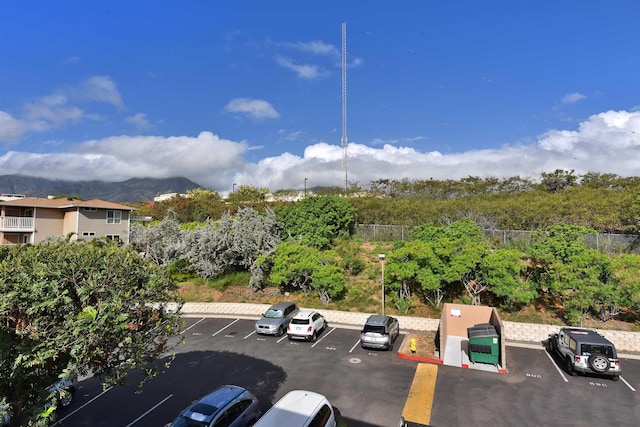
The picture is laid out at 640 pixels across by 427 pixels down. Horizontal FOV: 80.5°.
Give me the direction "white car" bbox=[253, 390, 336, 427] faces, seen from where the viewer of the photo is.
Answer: facing the viewer and to the left of the viewer

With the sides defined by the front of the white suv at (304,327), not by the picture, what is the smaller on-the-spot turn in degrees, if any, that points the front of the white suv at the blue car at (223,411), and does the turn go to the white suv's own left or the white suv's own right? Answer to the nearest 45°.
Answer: approximately 135° to the white suv's own right

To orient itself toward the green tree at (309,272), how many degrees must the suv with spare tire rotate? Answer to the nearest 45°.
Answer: approximately 45° to its left

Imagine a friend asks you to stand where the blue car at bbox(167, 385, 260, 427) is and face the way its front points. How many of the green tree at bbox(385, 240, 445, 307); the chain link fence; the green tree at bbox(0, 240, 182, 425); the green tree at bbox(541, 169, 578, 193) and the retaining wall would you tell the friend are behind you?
4

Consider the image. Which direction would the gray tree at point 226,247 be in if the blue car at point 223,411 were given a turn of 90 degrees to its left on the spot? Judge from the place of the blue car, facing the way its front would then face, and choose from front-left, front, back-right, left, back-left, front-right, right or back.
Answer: back-left

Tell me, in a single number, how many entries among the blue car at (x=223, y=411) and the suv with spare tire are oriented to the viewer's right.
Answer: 0

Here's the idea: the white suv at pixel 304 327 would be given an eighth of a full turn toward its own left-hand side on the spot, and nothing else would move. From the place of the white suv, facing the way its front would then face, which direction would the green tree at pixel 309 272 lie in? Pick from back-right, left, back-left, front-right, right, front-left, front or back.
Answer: front

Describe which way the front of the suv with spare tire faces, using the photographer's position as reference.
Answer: facing away from the viewer and to the left of the viewer

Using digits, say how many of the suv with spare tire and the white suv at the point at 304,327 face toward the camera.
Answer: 0
